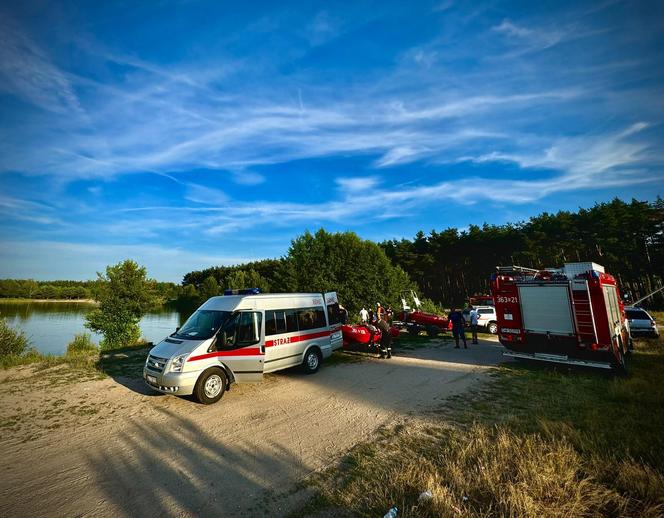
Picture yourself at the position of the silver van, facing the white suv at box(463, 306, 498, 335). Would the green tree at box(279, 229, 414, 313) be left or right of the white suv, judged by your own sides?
left

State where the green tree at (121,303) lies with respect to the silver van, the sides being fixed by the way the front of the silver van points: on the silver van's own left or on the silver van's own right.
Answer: on the silver van's own right

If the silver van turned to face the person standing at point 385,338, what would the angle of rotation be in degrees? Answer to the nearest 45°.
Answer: approximately 180°

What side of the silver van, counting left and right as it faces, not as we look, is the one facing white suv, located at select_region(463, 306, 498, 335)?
back

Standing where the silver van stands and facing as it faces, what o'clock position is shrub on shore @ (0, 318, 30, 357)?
The shrub on shore is roughly at 3 o'clock from the silver van.

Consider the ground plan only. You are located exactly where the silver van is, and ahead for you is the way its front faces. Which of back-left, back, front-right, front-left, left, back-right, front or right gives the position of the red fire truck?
back-left

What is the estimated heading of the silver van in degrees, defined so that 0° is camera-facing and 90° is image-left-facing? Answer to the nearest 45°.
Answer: approximately 45°

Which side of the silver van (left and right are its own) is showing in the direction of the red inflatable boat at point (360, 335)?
back

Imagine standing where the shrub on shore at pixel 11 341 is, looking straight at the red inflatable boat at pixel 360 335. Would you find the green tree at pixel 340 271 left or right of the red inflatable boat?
left
